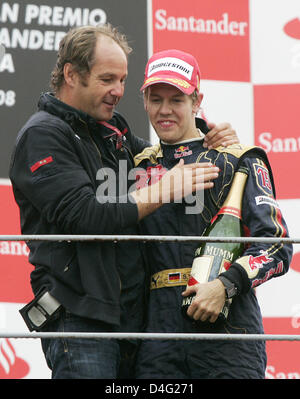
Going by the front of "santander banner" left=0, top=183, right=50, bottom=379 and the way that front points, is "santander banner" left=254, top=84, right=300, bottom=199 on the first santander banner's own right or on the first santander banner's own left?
on the first santander banner's own left

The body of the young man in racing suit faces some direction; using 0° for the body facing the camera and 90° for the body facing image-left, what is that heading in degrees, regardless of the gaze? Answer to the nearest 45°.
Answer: approximately 45°

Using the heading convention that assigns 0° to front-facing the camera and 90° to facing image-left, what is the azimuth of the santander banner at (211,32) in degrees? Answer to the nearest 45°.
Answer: approximately 0°

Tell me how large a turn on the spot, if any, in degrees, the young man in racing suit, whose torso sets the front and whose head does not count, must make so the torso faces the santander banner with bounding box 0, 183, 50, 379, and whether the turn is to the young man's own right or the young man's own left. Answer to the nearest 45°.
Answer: approximately 90° to the young man's own right

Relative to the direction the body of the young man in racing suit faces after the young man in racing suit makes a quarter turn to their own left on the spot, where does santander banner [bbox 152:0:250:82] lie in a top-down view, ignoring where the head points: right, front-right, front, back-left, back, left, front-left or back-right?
back-left

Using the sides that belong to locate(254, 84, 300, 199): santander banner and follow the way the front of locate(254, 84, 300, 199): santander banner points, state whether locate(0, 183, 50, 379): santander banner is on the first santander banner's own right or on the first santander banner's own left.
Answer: on the first santander banner's own right
